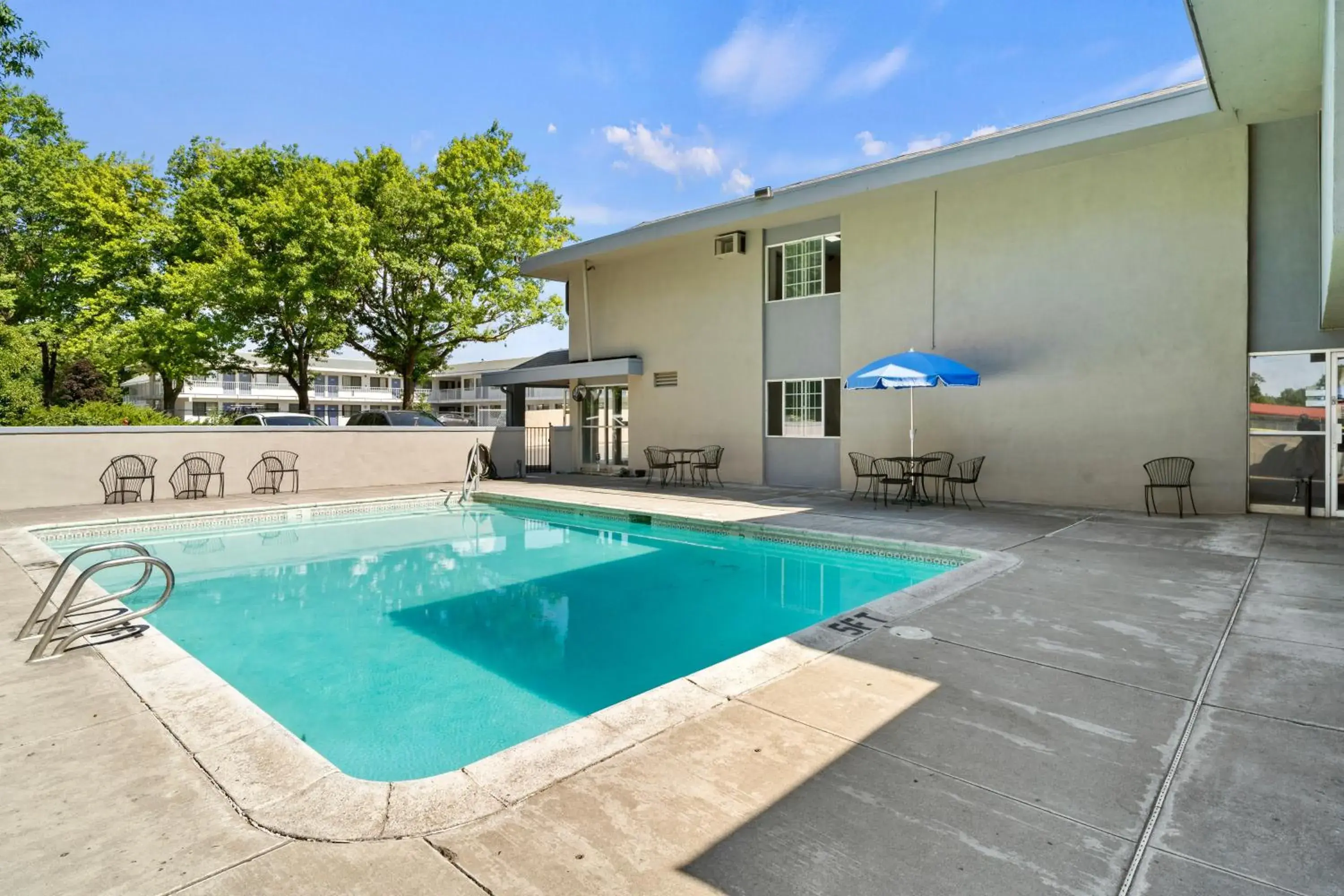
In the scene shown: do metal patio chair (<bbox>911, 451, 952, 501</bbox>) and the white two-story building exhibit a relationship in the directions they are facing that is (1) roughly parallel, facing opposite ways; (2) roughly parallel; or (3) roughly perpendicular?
roughly perpendicular

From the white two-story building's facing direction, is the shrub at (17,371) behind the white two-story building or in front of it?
in front

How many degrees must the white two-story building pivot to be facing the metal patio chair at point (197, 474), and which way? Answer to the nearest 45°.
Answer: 0° — it already faces it

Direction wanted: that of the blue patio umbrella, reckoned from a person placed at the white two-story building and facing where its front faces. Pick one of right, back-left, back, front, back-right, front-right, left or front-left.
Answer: front

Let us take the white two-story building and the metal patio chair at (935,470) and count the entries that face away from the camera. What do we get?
0

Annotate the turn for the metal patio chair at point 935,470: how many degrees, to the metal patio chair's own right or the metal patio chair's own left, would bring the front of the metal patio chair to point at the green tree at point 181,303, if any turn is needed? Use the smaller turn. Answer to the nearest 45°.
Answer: approximately 45° to the metal patio chair's own right

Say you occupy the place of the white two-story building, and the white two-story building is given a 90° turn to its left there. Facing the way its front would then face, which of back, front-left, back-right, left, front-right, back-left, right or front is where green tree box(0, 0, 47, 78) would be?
right

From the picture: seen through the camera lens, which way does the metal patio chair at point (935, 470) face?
facing the viewer and to the left of the viewer

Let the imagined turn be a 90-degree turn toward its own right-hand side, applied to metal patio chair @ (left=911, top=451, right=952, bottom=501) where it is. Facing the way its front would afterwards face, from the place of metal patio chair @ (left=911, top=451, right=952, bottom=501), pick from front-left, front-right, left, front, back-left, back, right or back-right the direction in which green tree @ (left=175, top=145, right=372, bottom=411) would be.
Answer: front-left

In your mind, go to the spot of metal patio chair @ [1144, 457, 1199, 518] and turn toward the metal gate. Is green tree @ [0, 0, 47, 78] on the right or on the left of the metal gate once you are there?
left

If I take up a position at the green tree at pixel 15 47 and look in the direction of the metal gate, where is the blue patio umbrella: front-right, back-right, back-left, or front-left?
front-right

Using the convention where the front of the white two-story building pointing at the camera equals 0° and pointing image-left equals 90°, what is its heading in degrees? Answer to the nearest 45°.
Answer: approximately 0°

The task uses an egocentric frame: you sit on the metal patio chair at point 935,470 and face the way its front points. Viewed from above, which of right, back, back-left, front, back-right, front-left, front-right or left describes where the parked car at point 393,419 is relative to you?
front-right

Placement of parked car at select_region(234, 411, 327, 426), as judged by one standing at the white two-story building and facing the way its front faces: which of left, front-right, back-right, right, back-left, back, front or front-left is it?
front

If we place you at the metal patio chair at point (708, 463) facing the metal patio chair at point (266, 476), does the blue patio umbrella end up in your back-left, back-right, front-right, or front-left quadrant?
back-left

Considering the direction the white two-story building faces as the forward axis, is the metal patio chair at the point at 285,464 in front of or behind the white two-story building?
in front

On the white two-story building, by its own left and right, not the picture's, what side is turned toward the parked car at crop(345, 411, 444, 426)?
front
